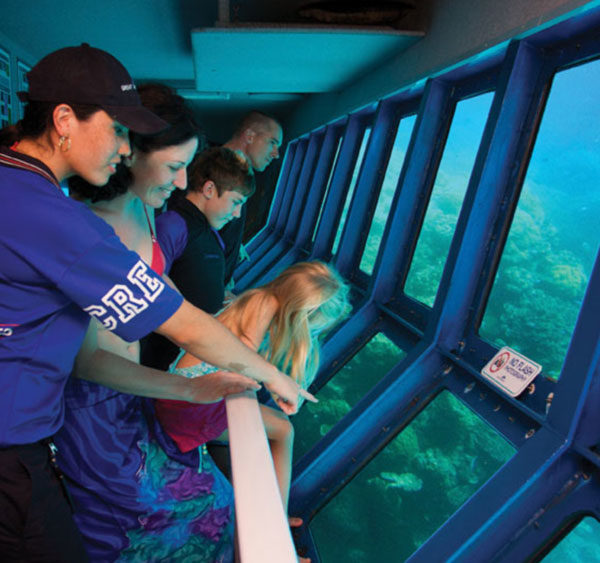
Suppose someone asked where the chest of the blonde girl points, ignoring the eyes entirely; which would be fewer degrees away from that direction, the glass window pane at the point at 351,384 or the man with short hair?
the glass window pane

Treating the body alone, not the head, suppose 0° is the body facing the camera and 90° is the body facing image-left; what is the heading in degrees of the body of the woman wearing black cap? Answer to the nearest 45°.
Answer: approximately 270°

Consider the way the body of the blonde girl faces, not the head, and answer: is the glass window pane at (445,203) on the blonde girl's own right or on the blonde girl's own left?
on the blonde girl's own left

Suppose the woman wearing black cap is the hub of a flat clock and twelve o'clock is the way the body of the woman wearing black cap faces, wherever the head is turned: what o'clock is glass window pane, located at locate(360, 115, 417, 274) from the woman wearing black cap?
The glass window pane is roughly at 10 o'clock from the woman wearing black cap.

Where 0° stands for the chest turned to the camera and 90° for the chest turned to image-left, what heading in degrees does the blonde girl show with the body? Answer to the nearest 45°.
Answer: approximately 270°

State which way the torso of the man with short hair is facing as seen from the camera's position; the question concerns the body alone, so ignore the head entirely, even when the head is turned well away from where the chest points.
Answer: to the viewer's right

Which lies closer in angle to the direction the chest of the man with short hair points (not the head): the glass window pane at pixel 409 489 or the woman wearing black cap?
the glass window pane

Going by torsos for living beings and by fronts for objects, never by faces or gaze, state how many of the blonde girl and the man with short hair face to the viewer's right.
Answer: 2

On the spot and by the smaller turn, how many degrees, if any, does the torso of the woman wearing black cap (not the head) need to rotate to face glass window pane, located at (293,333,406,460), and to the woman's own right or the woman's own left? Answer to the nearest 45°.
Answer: approximately 45° to the woman's own left

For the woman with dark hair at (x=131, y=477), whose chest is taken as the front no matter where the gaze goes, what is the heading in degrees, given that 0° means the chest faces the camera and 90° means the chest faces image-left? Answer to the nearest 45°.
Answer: approximately 270°
